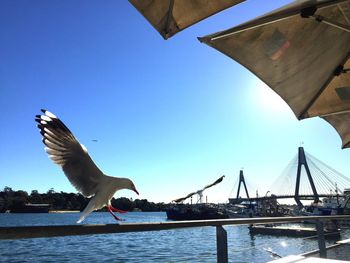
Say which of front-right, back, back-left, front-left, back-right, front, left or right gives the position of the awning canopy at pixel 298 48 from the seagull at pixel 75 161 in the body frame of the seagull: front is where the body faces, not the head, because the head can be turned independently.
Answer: front

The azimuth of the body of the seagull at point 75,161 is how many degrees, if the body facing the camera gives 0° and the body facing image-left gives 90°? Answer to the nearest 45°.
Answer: approximately 270°
